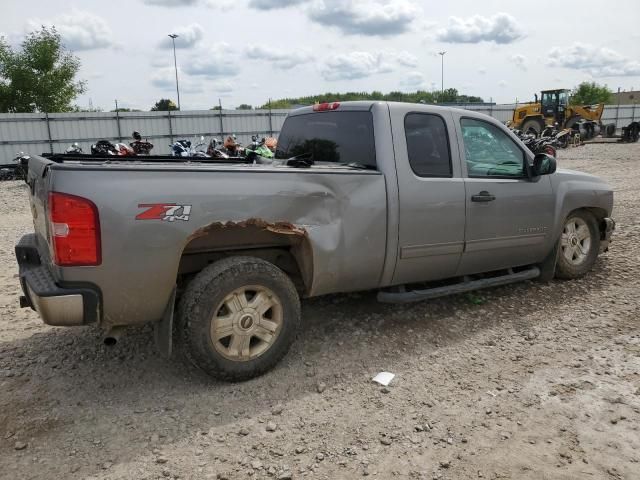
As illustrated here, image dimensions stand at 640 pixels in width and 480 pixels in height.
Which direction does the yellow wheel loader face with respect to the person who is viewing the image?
facing to the right of the viewer

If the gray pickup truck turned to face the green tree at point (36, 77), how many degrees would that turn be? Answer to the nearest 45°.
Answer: approximately 90° to its left

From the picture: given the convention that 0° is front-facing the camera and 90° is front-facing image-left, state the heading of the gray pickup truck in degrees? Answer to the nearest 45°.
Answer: approximately 225°

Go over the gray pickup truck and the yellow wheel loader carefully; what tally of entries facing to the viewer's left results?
0

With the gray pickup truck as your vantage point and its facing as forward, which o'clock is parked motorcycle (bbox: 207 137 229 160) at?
The parked motorcycle is roughly at 10 o'clock from the gray pickup truck.

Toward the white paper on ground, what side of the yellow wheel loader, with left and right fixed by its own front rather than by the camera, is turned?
right

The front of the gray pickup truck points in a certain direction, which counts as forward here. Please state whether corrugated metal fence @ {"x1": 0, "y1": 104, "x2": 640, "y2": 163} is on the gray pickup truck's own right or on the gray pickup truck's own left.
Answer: on the gray pickup truck's own left

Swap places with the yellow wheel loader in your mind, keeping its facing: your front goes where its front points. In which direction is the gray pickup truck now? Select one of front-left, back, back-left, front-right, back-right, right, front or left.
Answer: right
